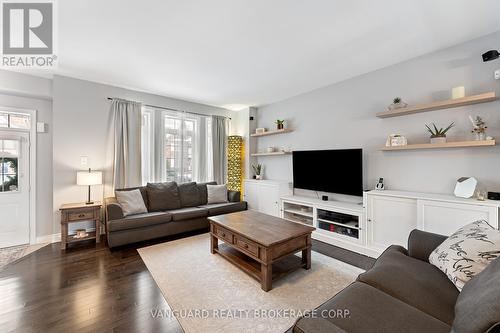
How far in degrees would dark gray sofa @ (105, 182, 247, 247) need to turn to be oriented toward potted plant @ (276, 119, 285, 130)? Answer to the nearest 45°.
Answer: approximately 45° to its left

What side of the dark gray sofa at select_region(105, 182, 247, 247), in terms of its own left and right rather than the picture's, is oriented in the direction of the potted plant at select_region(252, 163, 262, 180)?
left

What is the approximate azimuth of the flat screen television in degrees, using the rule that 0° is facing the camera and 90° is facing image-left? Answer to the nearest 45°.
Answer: approximately 45°

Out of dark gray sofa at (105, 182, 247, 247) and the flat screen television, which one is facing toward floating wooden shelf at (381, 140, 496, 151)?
the dark gray sofa

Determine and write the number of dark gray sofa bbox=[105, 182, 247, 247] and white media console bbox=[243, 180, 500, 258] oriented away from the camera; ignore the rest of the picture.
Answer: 0

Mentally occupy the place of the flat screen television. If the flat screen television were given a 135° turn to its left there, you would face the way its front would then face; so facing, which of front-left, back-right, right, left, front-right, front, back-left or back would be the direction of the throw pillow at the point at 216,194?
back

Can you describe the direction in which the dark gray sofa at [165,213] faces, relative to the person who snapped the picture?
facing the viewer and to the right of the viewer

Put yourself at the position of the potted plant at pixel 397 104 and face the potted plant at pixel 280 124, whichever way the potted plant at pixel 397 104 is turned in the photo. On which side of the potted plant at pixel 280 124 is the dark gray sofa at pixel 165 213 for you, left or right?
left

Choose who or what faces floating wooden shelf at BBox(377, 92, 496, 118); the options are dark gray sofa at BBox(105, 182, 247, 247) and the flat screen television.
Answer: the dark gray sofa
